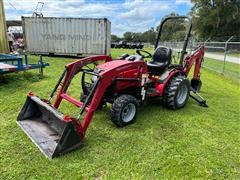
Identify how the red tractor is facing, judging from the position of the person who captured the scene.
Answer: facing the viewer and to the left of the viewer

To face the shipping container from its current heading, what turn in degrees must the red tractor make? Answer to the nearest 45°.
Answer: approximately 135° to its right
